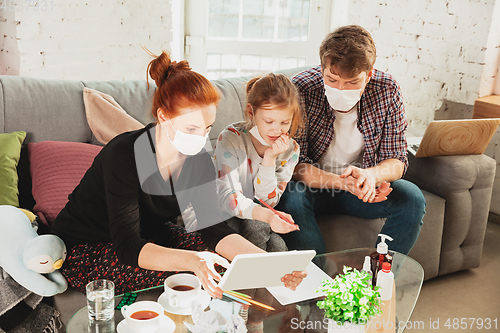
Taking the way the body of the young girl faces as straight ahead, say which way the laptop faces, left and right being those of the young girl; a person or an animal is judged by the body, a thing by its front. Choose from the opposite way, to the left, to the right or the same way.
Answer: the opposite way

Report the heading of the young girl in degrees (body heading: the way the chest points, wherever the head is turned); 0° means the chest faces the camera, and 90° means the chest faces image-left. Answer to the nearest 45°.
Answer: approximately 315°

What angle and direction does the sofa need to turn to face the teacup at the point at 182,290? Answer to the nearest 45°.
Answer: approximately 45° to its right

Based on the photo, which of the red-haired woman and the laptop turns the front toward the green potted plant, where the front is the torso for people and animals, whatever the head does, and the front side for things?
the red-haired woman

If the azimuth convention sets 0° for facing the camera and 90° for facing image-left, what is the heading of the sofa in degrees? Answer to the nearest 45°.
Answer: approximately 0°

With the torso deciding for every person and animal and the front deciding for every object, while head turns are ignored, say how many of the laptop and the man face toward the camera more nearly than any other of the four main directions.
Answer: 1

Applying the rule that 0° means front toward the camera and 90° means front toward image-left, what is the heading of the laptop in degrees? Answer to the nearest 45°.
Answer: approximately 135°

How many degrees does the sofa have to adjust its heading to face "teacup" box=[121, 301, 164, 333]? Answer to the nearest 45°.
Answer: approximately 45° to its right
